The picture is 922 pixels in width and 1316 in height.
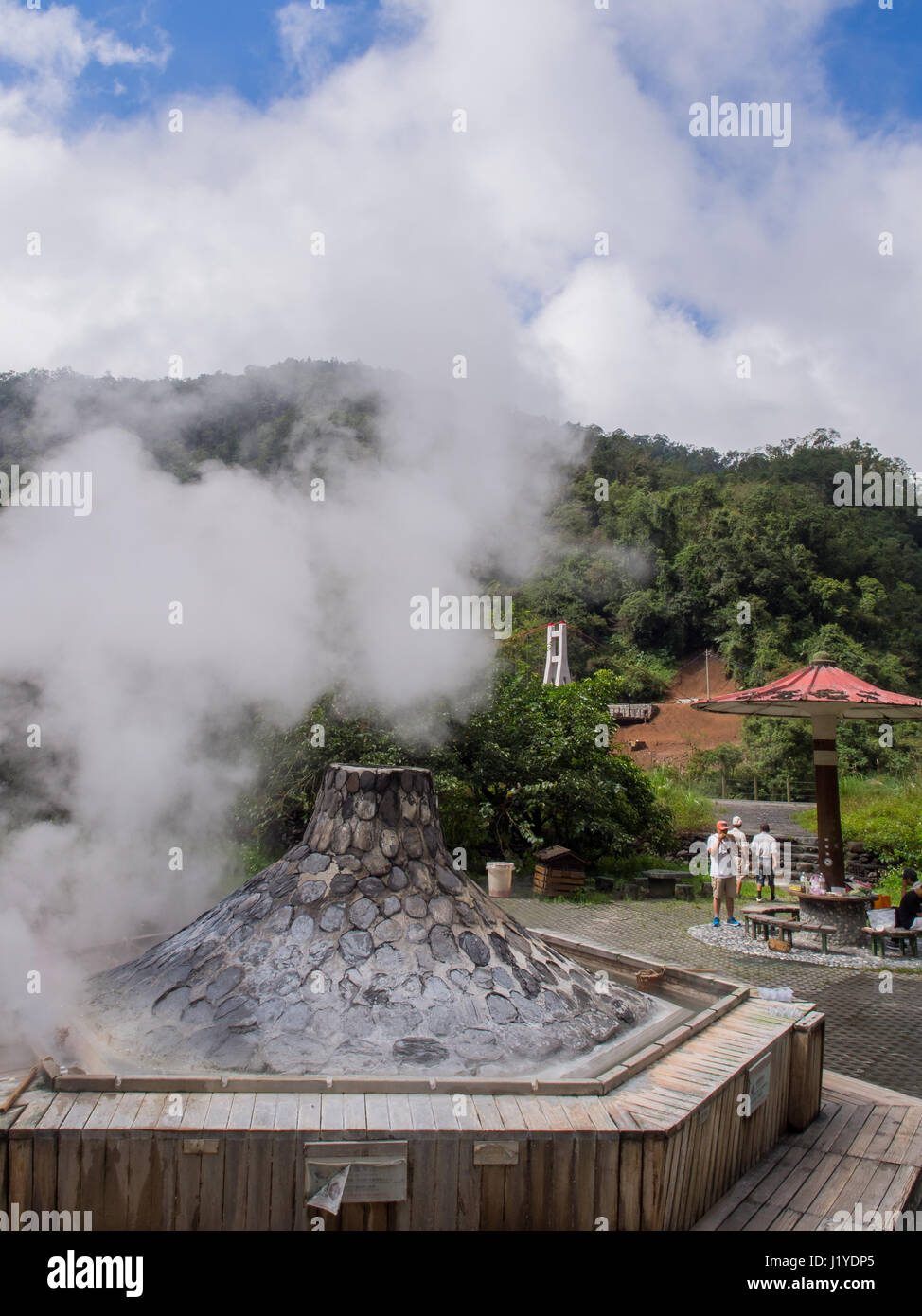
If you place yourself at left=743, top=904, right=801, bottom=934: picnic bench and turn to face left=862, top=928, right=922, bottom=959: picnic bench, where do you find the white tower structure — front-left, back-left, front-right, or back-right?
back-left

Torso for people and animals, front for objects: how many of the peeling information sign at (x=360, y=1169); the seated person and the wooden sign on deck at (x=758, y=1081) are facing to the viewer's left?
1

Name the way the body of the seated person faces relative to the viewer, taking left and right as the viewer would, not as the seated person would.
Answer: facing to the left of the viewer

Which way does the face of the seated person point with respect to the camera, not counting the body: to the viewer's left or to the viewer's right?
to the viewer's left

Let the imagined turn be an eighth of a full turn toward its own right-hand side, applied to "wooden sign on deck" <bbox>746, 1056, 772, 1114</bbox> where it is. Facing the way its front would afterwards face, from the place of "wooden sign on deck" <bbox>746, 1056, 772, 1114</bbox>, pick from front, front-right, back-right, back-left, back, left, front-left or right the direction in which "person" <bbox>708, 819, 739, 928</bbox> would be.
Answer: back

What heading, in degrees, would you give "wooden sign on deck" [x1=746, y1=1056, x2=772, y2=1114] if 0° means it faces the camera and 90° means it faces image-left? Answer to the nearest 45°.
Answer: approximately 315°

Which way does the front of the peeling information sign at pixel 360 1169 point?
toward the camera

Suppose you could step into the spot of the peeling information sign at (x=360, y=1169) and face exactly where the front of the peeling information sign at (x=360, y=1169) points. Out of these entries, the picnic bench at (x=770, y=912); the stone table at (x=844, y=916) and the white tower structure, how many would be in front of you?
0

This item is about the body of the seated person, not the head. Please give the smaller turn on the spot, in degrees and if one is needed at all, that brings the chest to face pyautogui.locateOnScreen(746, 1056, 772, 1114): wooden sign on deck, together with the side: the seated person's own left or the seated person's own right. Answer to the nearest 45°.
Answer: approximately 90° to the seated person's own left

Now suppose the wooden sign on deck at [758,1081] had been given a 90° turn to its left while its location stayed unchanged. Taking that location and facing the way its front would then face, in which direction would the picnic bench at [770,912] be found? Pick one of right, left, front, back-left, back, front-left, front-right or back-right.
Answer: front-left

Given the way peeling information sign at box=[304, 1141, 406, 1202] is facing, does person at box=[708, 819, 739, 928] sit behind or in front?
behind

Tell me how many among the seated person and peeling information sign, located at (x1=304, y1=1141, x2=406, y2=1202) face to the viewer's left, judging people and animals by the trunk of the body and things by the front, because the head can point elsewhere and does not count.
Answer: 1
